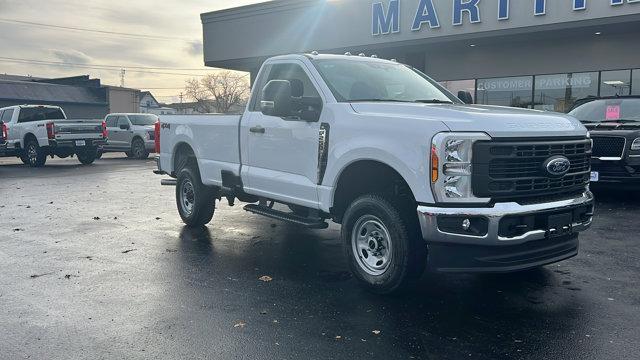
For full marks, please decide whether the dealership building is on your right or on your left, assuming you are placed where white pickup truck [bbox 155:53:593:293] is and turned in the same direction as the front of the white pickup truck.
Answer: on your left

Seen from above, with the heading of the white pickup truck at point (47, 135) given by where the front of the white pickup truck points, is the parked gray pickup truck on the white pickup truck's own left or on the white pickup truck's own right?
on the white pickup truck's own right

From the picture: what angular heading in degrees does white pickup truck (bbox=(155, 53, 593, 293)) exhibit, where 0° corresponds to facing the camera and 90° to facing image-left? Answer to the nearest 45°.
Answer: approximately 315°

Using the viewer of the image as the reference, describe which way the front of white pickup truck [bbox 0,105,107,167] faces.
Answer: facing away from the viewer and to the left of the viewer

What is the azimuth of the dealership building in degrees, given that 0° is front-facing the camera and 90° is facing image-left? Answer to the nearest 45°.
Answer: approximately 45°

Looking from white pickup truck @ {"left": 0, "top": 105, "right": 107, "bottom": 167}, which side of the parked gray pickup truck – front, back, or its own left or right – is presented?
right

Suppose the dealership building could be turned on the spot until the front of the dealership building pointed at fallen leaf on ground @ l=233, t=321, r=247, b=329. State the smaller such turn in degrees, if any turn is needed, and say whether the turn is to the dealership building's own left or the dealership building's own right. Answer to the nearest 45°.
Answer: approximately 45° to the dealership building's own left

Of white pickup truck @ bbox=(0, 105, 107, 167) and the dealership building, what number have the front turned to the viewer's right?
0

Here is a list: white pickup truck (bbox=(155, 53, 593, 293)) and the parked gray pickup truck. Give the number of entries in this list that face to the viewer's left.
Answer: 0

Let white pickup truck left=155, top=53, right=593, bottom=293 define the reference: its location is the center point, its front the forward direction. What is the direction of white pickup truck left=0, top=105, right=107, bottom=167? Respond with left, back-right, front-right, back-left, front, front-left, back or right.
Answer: back

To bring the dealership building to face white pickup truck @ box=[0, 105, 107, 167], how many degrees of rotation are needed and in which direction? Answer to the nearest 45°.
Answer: approximately 45° to its right
